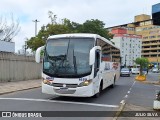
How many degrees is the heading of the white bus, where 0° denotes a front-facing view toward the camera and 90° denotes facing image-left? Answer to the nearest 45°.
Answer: approximately 45°

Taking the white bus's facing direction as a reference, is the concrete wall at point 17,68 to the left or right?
on its right
